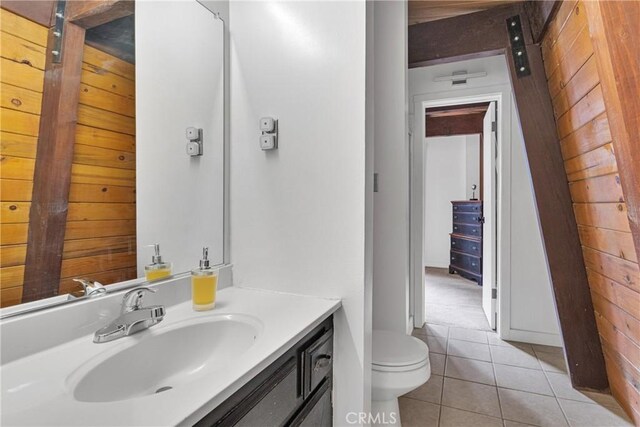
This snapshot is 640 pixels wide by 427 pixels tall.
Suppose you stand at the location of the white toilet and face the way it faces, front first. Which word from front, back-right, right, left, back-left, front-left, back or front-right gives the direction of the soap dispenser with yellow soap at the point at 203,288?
back-right

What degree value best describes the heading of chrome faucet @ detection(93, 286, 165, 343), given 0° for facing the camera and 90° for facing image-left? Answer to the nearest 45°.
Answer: approximately 315°

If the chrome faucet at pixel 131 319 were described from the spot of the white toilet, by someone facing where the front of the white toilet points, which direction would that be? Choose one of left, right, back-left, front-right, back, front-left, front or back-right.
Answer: back-right

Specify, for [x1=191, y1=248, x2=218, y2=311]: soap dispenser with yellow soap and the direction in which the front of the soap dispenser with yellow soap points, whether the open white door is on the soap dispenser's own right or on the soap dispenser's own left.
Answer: on the soap dispenser's own left

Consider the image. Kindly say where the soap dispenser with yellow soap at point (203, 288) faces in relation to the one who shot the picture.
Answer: facing the viewer

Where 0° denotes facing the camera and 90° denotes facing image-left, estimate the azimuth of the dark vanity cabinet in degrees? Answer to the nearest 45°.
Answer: approximately 315°

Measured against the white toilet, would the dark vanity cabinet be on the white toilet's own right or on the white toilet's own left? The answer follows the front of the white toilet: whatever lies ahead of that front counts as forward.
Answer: on the white toilet's own right

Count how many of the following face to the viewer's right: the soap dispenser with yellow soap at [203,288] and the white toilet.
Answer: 1
